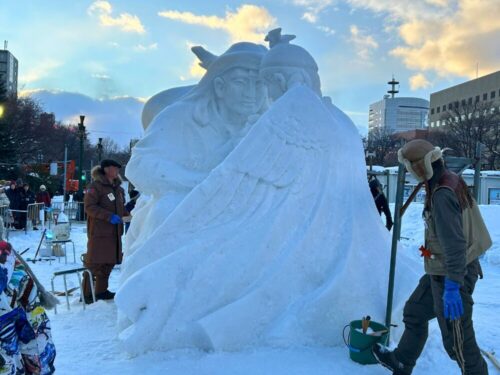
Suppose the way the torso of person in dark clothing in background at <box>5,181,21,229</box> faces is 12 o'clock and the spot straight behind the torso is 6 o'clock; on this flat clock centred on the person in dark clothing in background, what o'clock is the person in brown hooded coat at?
The person in brown hooded coat is roughly at 12 o'clock from the person in dark clothing in background.

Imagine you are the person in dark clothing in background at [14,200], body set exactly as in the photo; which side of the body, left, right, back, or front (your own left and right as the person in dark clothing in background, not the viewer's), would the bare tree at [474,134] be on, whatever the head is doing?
left

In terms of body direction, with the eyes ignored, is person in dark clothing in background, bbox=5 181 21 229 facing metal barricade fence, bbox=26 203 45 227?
no

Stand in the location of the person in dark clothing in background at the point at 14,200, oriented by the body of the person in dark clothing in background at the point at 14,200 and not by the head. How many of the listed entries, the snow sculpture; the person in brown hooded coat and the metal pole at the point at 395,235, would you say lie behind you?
0

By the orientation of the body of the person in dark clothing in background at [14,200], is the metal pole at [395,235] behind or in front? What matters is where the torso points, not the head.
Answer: in front

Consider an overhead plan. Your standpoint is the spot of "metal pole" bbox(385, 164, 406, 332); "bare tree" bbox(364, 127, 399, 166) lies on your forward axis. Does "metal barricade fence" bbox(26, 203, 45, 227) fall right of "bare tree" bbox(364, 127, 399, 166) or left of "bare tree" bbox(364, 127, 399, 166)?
left

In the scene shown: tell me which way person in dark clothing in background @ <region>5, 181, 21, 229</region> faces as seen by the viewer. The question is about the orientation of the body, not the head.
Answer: toward the camera

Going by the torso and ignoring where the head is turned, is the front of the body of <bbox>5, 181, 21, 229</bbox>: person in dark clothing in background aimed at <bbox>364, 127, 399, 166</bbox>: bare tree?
no

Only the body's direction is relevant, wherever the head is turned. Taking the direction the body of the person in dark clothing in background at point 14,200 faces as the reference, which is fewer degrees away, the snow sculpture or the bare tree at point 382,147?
the snow sculpture

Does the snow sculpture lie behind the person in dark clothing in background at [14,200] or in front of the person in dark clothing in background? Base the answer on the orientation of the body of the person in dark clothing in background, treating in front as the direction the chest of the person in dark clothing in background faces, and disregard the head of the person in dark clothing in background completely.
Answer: in front
